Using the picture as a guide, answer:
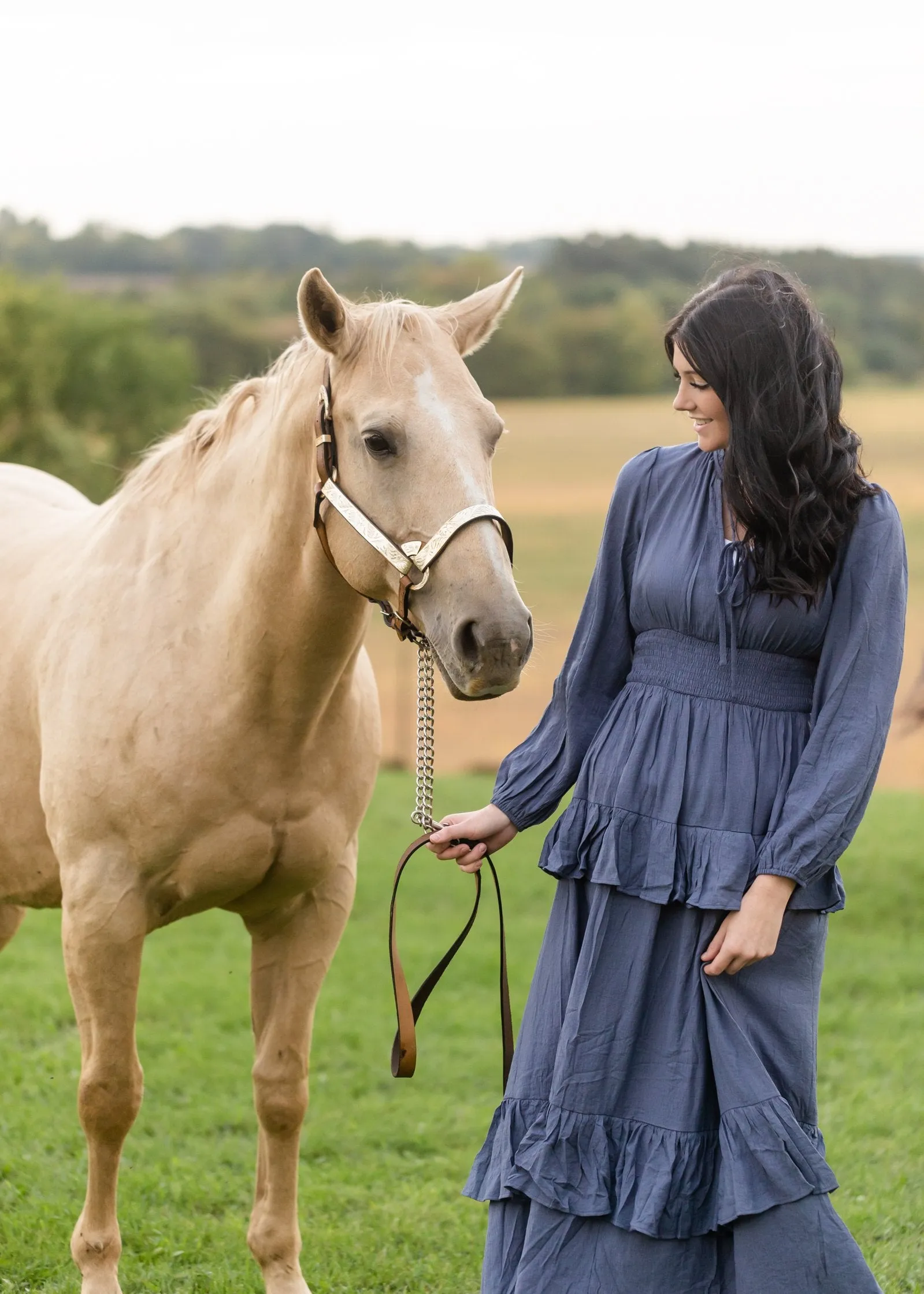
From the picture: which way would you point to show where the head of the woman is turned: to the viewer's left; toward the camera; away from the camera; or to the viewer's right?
to the viewer's left

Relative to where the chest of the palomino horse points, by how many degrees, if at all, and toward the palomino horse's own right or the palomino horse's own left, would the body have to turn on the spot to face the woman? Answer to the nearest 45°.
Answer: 0° — it already faces them

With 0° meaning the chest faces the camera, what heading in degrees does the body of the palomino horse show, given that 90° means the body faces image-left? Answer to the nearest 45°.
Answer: approximately 315°

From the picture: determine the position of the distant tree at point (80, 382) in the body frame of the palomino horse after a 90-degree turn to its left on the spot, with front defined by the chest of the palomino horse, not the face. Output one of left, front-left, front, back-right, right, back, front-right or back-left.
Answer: front-left
